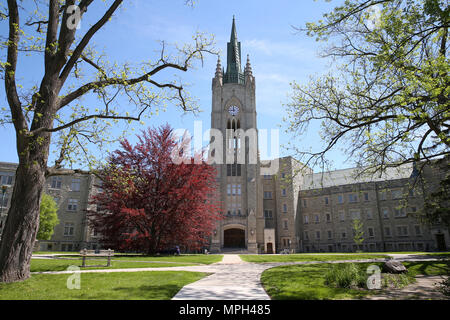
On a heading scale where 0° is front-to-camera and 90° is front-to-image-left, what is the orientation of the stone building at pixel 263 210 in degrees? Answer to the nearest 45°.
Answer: approximately 0°

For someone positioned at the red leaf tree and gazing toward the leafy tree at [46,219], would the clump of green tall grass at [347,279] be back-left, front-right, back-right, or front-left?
back-left

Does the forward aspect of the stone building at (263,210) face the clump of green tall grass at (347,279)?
yes

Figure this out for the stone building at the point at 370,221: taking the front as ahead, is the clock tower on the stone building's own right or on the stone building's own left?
on the stone building's own right

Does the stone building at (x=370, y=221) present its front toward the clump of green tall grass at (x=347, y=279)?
yes

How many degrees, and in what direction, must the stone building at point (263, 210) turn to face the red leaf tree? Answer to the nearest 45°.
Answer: approximately 45° to its right

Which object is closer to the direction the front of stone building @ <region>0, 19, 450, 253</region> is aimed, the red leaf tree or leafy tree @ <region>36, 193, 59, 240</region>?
the red leaf tree

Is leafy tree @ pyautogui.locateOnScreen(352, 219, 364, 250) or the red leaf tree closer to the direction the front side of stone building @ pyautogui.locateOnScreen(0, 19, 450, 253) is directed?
the red leaf tree
